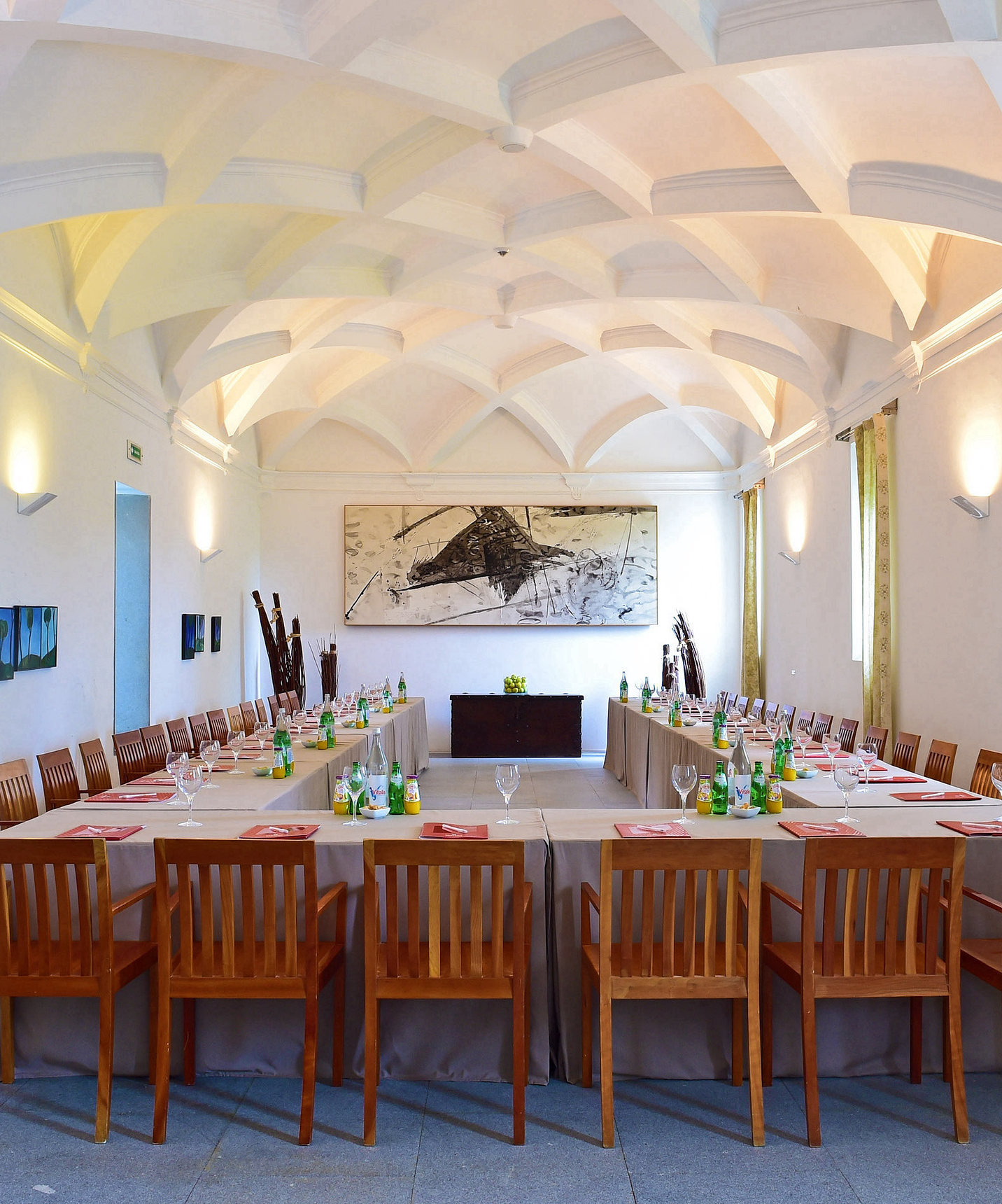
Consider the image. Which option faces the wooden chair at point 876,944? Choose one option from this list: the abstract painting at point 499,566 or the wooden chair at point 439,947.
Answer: the abstract painting

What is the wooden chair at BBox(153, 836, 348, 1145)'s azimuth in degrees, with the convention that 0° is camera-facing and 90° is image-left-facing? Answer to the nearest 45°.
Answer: approximately 180°

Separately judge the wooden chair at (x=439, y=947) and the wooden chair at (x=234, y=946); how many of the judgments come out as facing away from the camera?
2

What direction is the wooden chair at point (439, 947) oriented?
away from the camera

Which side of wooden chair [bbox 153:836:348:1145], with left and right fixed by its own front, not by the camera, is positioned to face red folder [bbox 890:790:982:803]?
right

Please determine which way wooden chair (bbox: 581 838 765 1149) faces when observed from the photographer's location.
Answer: facing away from the viewer

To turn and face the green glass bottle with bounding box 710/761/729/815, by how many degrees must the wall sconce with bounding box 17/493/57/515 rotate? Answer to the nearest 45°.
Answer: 0° — it already faces it

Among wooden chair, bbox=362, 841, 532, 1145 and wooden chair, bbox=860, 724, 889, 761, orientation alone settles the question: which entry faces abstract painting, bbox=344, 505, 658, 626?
wooden chair, bbox=362, 841, 532, 1145
